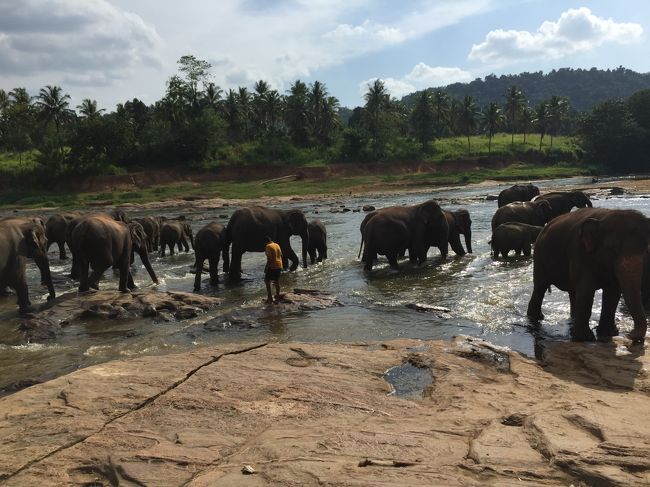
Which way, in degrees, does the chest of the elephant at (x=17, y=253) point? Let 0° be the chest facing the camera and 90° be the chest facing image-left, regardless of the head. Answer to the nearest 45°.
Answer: approximately 270°

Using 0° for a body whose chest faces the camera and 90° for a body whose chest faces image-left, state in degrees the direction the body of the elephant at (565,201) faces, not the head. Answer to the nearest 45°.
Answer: approximately 270°

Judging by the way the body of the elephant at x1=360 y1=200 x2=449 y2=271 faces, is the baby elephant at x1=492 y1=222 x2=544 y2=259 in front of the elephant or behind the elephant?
in front

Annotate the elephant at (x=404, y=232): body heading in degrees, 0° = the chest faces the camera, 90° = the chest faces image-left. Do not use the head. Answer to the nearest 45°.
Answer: approximately 270°

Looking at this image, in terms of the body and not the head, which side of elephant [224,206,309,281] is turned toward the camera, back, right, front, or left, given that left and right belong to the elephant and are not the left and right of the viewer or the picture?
right

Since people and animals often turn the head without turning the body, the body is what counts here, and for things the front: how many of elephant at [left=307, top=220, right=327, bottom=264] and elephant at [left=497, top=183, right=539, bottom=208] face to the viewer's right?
1

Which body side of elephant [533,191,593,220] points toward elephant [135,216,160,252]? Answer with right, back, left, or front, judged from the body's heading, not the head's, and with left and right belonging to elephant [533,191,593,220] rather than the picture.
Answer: back
